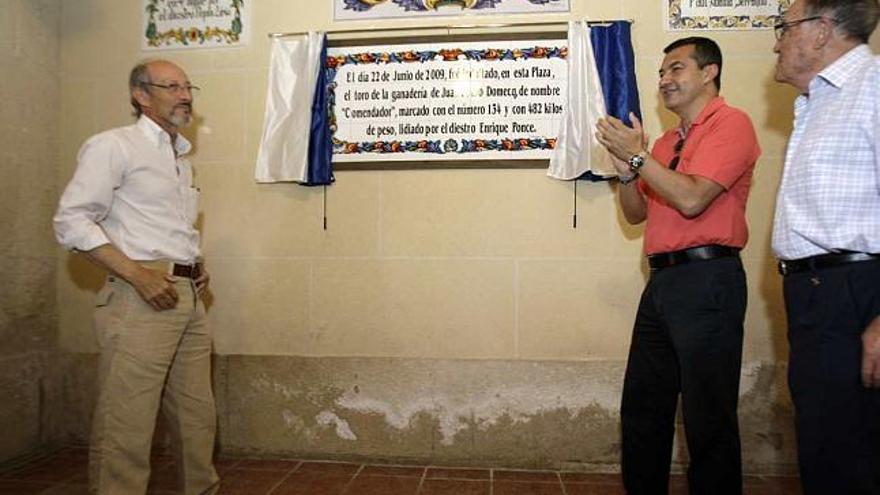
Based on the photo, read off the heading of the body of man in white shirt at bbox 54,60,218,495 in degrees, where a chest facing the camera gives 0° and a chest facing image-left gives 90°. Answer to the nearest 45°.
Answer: approximately 315°

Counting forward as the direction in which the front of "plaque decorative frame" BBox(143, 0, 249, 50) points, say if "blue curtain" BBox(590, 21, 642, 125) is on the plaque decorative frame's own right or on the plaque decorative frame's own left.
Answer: on the plaque decorative frame's own left

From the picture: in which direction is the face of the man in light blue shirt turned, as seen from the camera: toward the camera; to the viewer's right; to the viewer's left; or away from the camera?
to the viewer's left

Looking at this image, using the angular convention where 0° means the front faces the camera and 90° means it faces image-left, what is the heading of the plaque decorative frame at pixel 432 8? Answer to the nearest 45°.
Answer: approximately 0°

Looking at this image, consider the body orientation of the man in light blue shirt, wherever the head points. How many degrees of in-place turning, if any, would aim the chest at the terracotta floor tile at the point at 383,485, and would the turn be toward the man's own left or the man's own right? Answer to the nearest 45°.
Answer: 0° — they already face it

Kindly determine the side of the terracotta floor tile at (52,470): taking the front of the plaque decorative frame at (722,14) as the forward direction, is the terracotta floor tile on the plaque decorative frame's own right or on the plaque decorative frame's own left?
on the plaque decorative frame's own right

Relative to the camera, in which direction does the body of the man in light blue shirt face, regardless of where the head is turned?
to the viewer's left

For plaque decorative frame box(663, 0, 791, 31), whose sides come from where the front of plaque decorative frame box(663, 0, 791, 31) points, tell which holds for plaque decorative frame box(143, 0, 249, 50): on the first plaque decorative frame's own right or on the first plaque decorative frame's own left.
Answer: on the first plaque decorative frame's own right

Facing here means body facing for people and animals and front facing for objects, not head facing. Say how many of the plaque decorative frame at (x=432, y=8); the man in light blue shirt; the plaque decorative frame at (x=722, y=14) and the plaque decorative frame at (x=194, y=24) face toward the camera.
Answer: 3

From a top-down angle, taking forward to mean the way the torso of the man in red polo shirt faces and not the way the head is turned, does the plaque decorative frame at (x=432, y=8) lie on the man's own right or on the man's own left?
on the man's own right
